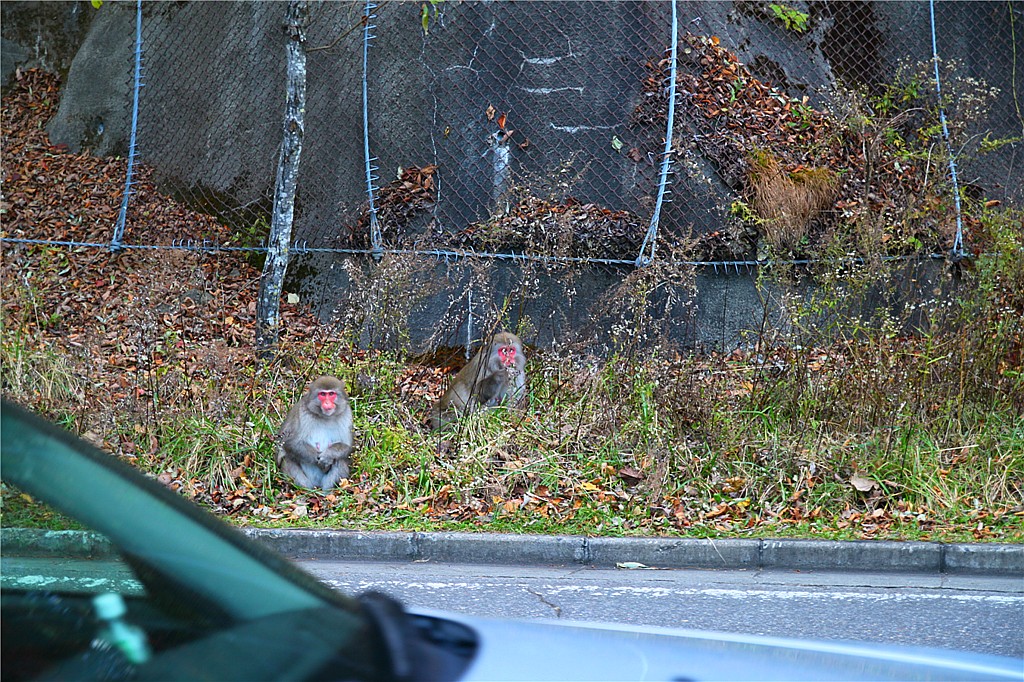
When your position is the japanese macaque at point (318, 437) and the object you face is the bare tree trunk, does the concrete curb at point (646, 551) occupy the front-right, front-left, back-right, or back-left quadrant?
back-right

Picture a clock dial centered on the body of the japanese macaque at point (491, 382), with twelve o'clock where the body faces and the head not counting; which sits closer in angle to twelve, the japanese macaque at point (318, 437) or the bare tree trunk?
the japanese macaque

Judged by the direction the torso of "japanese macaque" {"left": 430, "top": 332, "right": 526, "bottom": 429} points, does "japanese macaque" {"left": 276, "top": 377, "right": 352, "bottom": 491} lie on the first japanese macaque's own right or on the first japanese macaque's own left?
on the first japanese macaque's own right

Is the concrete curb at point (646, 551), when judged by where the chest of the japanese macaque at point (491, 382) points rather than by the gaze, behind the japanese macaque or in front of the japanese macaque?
in front

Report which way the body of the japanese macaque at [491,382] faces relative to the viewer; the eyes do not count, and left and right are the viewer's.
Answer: facing the viewer and to the right of the viewer

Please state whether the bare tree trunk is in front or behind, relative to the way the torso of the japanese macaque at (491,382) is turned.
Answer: behind
